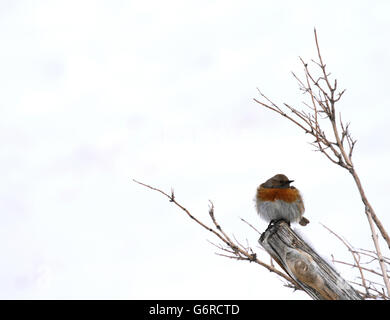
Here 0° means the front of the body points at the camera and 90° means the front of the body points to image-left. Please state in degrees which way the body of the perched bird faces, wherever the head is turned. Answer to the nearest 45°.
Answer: approximately 0°
